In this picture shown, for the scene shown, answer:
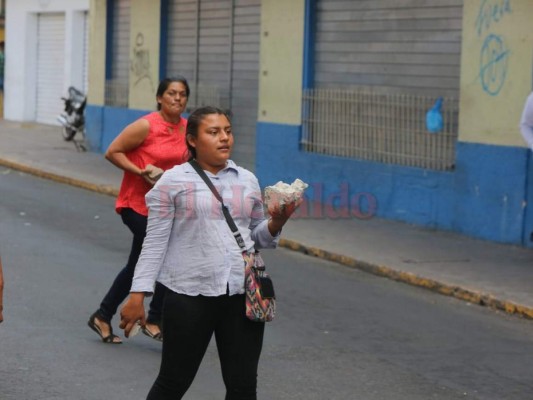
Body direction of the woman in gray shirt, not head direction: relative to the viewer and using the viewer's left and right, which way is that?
facing the viewer and to the right of the viewer

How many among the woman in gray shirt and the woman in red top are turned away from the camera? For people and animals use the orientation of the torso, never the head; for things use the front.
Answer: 0

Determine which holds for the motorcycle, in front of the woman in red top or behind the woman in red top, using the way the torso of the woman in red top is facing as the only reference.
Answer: behind

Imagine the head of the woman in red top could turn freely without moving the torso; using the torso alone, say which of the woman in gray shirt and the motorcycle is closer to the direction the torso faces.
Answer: the woman in gray shirt

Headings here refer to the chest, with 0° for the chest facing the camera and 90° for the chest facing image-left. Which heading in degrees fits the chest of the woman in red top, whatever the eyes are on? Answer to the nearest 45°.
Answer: approximately 315°

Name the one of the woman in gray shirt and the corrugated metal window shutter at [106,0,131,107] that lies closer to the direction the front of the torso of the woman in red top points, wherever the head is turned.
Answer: the woman in gray shirt

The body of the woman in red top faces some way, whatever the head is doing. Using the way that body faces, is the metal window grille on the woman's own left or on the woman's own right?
on the woman's own left
